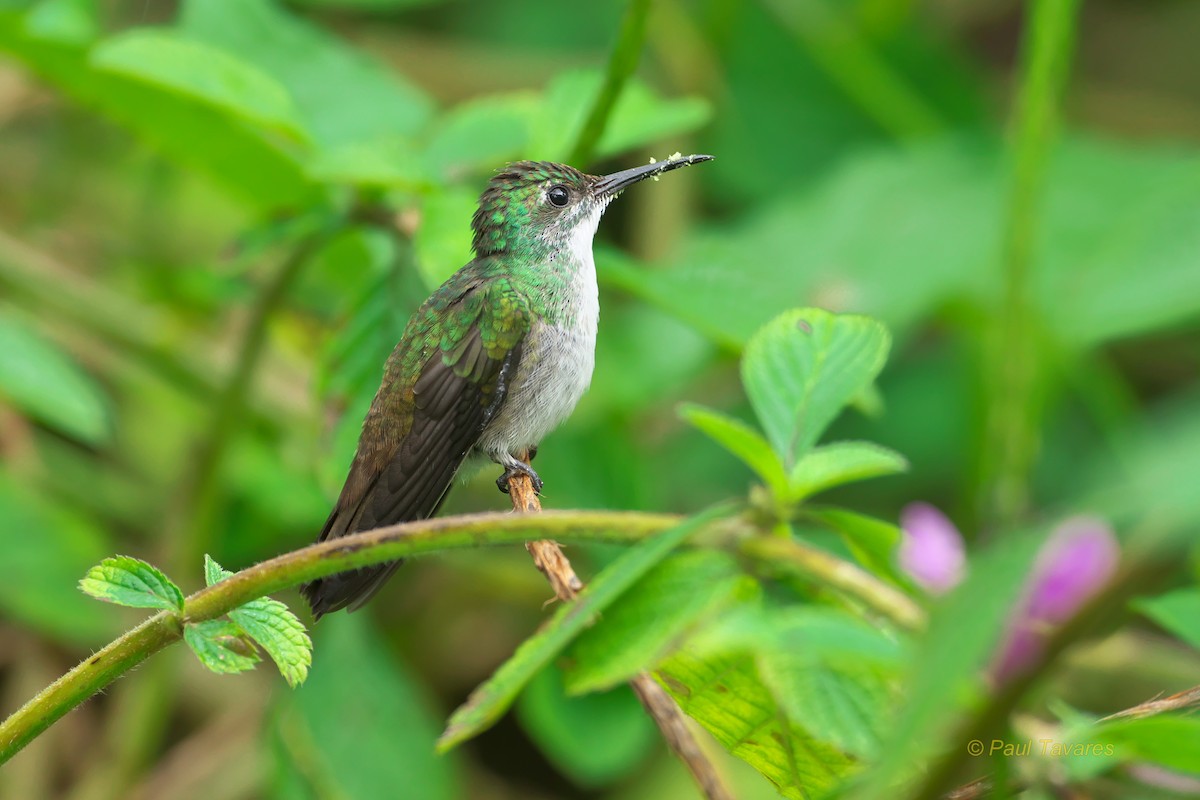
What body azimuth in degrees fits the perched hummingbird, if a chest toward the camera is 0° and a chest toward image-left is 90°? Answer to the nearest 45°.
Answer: approximately 270°

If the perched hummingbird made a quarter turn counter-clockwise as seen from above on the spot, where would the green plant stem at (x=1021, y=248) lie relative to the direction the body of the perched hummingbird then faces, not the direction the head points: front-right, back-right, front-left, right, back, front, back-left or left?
front-right
